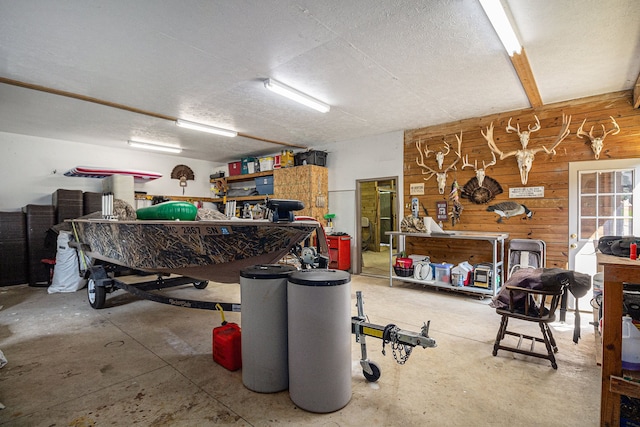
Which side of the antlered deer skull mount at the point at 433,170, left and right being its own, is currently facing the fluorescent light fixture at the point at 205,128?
right

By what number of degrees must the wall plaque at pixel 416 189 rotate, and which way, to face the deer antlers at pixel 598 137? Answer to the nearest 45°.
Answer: approximately 45° to its left

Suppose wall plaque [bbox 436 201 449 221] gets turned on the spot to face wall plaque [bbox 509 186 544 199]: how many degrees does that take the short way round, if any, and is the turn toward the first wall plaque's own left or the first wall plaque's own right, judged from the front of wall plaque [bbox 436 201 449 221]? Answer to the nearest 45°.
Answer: approximately 90° to the first wall plaque's own left

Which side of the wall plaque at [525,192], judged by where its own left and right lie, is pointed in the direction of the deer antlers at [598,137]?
left

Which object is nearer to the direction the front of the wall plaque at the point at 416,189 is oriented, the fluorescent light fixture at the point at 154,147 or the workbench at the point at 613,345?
the workbench

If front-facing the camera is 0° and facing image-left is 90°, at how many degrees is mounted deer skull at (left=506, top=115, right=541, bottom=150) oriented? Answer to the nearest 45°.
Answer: approximately 0°

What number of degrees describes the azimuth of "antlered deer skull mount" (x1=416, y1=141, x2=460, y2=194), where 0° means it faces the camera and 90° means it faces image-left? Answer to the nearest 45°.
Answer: approximately 0°

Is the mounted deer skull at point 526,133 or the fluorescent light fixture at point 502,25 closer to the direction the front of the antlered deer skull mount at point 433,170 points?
the fluorescent light fixture

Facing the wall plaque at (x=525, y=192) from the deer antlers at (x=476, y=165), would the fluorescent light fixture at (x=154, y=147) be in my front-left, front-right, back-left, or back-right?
back-right
